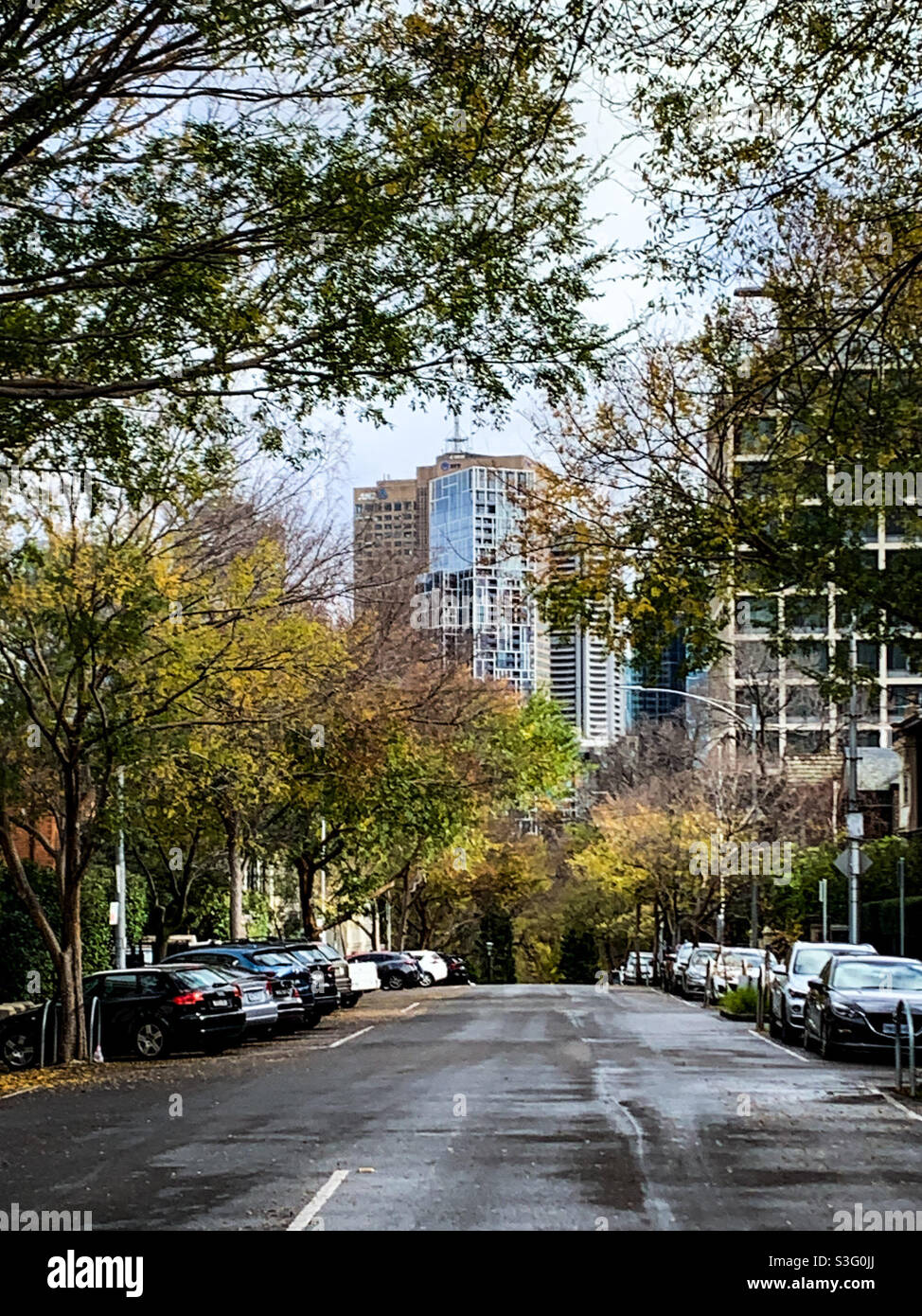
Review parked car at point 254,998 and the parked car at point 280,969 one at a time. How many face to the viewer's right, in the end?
0

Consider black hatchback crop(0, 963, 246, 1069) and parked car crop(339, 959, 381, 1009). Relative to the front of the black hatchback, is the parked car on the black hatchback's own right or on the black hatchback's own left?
on the black hatchback's own right

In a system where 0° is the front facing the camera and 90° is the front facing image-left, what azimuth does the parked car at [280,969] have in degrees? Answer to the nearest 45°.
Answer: approximately 135°

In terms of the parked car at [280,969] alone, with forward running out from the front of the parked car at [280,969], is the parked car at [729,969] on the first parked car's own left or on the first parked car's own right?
on the first parked car's own right

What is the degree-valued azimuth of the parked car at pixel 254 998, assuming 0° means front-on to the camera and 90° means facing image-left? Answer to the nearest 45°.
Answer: approximately 135°

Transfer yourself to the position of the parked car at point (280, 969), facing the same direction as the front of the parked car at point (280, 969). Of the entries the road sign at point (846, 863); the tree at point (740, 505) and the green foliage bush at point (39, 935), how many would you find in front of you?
1

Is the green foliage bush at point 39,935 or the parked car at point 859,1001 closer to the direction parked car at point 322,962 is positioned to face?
the green foliage bush

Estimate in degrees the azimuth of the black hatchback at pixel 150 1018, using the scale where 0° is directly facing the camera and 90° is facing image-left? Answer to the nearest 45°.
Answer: approximately 135°

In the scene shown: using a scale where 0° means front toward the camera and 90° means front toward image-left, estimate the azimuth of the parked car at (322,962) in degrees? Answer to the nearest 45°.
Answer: approximately 135°

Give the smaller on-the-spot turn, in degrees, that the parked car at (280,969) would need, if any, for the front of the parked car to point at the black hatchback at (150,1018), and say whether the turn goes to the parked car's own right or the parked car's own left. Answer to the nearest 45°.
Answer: approximately 135° to the parked car's own left
